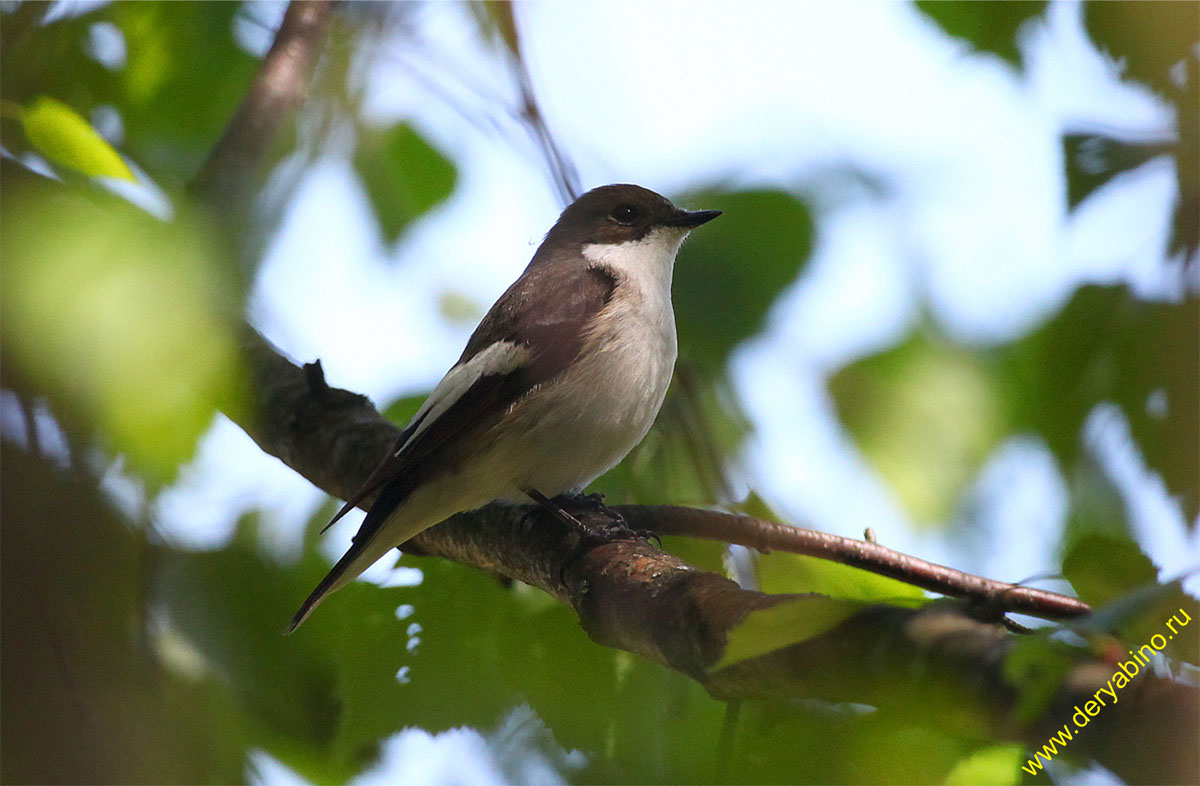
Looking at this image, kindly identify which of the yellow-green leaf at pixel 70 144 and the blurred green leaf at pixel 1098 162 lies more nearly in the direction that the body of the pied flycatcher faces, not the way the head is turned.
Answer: the blurred green leaf

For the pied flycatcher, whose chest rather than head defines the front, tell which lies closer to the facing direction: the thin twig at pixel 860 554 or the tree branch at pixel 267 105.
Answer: the thin twig

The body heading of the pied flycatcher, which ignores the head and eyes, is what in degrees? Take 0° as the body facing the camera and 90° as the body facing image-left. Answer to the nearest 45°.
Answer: approximately 270°

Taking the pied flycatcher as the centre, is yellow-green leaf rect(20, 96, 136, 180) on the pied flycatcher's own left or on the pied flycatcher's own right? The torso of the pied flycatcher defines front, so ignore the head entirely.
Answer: on the pied flycatcher's own right

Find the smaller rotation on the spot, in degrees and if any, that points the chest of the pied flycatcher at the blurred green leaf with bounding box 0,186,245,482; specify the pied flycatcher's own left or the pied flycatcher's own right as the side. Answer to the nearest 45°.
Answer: approximately 90° to the pied flycatcher's own right
